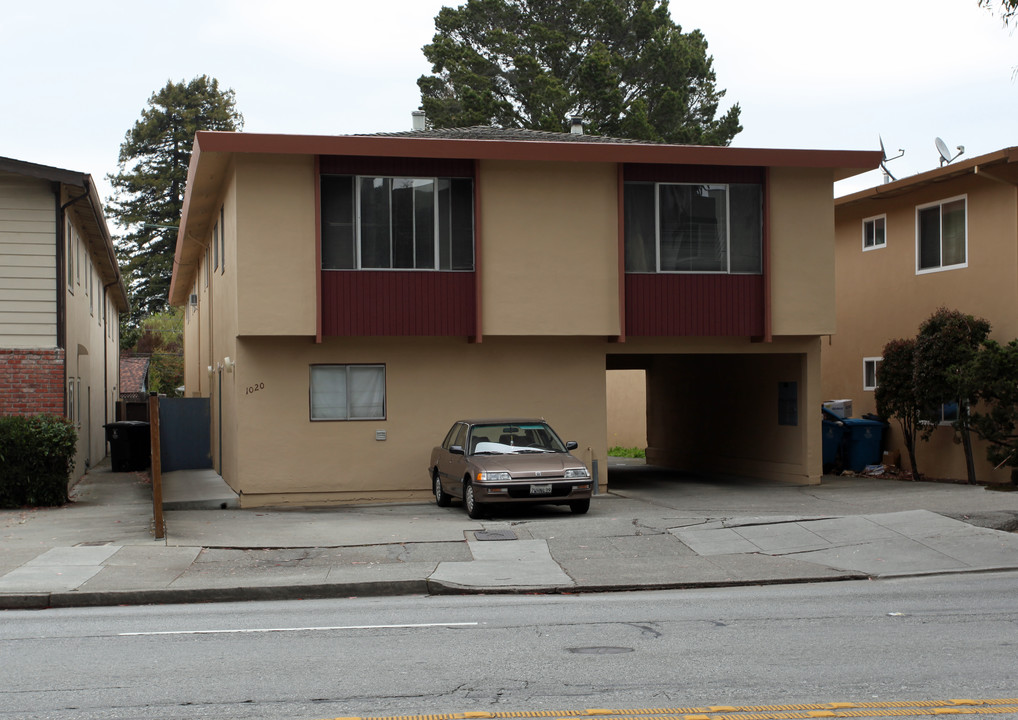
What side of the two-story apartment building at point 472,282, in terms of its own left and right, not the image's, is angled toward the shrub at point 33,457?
right

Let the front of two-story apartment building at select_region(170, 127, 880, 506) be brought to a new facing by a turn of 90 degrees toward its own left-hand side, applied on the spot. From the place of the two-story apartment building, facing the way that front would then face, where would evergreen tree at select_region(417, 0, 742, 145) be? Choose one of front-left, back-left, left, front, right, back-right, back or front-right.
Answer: left

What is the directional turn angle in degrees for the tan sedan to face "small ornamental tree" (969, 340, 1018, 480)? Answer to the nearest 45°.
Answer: approximately 45° to its left

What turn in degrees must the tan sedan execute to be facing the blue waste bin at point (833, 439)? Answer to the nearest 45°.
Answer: approximately 90° to its left

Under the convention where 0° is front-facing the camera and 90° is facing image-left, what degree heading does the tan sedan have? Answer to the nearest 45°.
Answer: approximately 315°

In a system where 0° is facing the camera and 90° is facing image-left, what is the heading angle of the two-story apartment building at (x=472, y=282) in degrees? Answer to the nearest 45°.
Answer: approximately 0°
